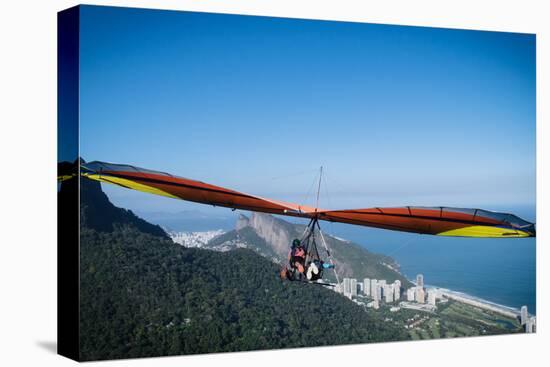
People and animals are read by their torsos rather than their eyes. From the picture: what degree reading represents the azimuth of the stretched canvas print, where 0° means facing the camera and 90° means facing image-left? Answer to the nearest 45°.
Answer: approximately 315°
